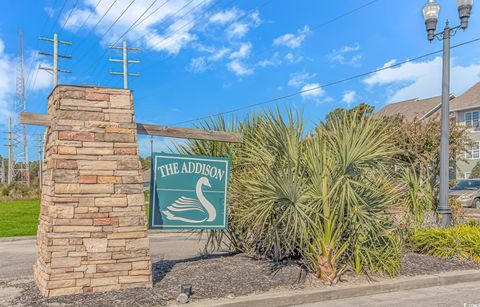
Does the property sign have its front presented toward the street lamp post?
no

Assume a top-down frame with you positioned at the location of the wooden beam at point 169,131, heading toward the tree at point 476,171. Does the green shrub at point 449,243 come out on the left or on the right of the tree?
right

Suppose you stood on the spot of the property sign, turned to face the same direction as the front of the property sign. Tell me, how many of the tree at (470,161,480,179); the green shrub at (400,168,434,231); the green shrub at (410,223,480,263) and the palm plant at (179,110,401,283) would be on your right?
0

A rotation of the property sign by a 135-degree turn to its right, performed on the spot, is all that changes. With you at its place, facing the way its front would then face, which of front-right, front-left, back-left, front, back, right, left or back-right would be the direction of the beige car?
right

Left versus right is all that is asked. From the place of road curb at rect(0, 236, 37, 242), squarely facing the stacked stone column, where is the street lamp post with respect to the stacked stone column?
left

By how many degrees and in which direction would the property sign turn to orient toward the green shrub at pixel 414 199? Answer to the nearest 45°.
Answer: approximately 90° to its left

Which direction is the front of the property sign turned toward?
toward the camera

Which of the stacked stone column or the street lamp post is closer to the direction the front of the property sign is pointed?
the stacked stone column

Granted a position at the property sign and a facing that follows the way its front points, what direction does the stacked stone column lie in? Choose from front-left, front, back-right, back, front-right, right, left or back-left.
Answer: front-right

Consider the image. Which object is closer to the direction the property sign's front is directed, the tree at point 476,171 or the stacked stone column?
the stacked stone column

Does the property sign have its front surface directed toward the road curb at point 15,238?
no

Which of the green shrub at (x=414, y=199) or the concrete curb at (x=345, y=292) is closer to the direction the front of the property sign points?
the concrete curb

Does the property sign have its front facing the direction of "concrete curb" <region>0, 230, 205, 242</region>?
no

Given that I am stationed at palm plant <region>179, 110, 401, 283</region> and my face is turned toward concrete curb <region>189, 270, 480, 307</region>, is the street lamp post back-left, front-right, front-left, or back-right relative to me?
back-left

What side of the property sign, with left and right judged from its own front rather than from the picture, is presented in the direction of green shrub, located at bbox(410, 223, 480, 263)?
left

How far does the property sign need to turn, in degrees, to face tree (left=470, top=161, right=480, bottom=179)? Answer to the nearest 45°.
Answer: approximately 135° to its left
